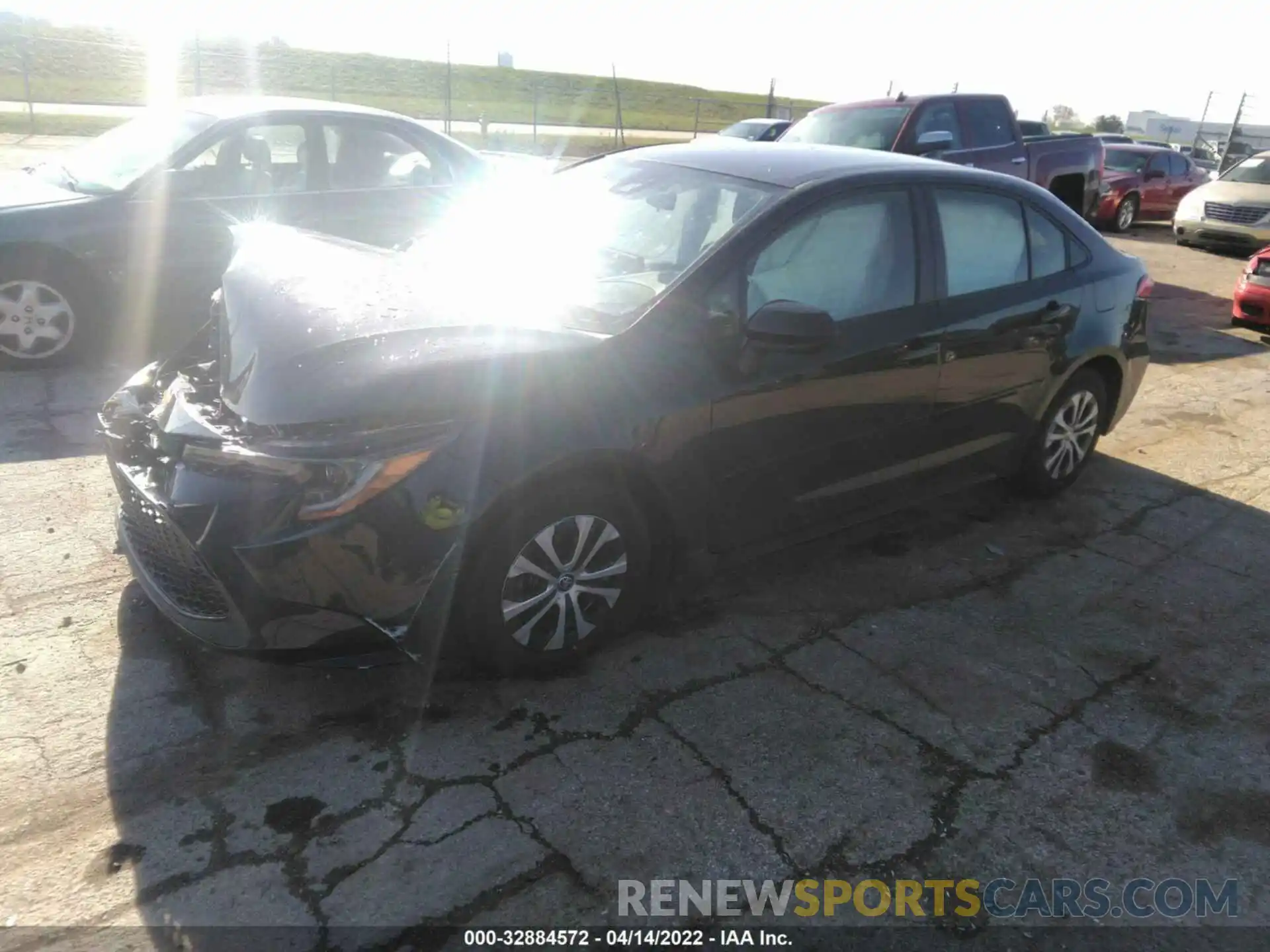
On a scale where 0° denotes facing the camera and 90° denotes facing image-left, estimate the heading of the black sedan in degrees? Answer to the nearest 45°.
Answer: approximately 45°

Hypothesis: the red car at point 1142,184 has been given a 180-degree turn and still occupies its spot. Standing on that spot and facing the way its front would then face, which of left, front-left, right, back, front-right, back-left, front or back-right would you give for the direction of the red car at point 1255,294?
back-right

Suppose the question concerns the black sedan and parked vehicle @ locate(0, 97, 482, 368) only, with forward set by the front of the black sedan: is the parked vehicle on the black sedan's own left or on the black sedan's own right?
on the black sedan's own right

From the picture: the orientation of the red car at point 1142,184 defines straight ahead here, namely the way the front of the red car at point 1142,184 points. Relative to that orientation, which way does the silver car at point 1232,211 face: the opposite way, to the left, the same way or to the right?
the same way

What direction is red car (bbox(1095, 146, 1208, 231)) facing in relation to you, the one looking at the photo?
facing the viewer and to the left of the viewer

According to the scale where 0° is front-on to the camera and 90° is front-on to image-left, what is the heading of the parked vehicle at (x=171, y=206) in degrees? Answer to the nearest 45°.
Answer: approximately 90°

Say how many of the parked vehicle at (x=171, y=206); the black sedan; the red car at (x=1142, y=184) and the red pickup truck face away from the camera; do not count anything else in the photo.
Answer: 0

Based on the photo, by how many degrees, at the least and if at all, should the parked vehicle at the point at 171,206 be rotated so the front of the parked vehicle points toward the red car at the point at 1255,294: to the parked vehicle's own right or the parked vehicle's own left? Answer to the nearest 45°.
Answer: approximately 180°

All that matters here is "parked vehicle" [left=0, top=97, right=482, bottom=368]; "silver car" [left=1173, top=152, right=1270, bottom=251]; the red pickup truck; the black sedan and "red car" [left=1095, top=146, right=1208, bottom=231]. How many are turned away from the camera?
0

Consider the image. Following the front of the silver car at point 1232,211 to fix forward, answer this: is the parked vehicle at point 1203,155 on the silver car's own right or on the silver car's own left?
on the silver car's own right

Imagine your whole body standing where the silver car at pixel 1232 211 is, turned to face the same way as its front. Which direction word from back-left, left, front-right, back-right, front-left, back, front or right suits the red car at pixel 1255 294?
front-left

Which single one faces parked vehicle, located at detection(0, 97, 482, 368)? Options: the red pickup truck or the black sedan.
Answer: the red pickup truck

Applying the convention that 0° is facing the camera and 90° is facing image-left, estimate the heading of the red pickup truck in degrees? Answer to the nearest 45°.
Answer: approximately 45°
